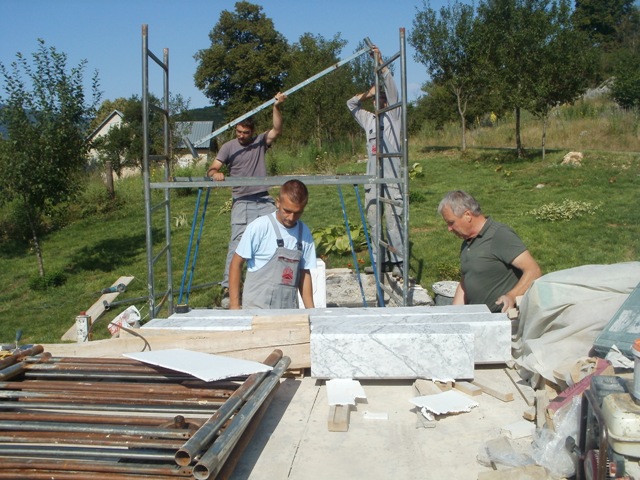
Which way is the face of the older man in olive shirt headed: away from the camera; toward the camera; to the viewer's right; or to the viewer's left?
to the viewer's left

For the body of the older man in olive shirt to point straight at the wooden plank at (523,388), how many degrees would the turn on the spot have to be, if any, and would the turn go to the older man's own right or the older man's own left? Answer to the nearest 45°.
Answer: approximately 45° to the older man's own left

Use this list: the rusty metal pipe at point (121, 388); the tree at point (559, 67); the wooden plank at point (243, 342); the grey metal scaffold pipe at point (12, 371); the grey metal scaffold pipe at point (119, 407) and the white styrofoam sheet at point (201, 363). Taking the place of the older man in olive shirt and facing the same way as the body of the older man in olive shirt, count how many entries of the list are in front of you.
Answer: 5

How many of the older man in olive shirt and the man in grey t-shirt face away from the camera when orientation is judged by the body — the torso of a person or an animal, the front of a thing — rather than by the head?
0

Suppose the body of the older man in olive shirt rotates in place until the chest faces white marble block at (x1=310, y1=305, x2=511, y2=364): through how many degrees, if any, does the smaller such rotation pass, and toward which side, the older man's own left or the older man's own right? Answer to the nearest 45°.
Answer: approximately 45° to the older man's own left

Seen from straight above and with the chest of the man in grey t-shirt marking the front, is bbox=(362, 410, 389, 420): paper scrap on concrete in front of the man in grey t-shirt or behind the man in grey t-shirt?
in front

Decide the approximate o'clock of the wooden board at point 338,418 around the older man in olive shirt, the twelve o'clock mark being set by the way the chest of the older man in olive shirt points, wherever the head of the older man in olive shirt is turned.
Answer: The wooden board is roughly at 11 o'clock from the older man in olive shirt.

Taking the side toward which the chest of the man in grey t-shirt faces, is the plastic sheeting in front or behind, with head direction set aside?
in front

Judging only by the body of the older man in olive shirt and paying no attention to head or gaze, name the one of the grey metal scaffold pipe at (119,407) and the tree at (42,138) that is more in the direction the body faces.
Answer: the grey metal scaffold pipe

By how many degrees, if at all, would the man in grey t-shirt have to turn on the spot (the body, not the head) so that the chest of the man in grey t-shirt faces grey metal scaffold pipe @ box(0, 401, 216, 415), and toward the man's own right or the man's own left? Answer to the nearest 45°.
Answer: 0° — they already face it

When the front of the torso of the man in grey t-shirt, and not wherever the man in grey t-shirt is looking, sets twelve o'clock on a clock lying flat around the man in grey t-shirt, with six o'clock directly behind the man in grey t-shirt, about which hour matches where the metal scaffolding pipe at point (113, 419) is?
The metal scaffolding pipe is roughly at 12 o'clock from the man in grey t-shirt.

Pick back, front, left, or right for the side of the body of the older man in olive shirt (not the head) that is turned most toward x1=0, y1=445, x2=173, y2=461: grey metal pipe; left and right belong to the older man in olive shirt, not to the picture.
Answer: front

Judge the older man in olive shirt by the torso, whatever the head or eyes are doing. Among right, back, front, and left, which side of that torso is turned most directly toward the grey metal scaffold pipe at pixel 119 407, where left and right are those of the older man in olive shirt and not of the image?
front

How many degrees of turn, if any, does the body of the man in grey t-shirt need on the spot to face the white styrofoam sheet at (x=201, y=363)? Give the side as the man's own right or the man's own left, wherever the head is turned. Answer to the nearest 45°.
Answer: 0° — they already face it
